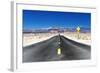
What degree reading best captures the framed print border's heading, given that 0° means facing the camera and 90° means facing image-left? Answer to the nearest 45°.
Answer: approximately 315°
